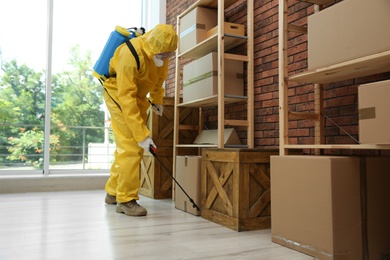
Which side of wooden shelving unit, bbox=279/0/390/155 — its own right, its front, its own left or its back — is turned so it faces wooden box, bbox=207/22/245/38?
right

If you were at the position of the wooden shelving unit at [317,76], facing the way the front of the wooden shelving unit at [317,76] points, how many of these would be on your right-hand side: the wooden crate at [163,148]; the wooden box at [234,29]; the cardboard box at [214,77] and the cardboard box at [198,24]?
4

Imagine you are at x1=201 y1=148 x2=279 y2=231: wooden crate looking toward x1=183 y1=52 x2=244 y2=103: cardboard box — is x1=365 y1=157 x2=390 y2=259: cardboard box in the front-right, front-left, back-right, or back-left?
back-right

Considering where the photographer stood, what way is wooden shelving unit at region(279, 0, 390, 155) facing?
facing the viewer and to the left of the viewer

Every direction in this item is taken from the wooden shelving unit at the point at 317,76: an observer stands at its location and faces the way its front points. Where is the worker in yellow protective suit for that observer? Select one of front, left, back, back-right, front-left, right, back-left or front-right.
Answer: front-right
